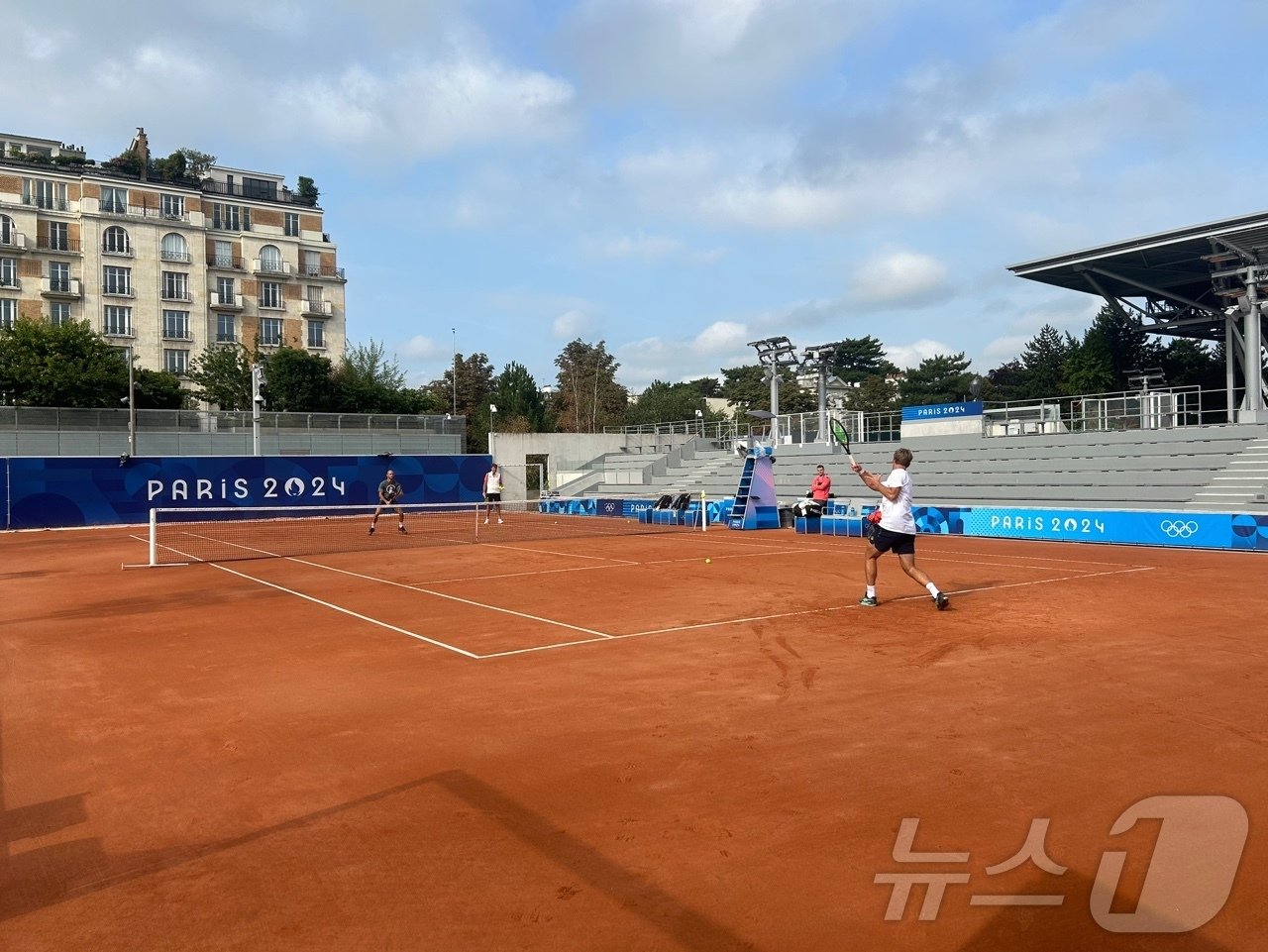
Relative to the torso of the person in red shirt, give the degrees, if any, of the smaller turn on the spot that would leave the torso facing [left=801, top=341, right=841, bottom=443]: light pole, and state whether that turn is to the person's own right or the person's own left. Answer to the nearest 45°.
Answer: approximately 135° to the person's own right

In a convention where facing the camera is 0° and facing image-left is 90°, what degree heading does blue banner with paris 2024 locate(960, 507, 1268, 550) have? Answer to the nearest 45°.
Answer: approximately 45°

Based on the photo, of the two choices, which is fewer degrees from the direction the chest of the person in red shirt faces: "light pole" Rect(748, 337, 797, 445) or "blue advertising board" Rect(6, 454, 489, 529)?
the blue advertising board

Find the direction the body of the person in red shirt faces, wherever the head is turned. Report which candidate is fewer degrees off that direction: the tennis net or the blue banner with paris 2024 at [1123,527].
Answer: the tennis net

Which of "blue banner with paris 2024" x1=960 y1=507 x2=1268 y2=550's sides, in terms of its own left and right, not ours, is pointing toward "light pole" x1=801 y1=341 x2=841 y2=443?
right

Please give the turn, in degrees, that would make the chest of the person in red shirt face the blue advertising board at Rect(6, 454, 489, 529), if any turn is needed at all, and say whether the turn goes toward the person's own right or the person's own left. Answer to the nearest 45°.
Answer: approximately 45° to the person's own right

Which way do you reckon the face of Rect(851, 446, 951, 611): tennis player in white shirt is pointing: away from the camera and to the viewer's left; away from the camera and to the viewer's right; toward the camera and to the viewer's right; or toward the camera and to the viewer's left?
away from the camera and to the viewer's left

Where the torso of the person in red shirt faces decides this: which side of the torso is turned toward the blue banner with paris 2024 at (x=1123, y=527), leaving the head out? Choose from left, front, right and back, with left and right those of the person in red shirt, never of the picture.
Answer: left
